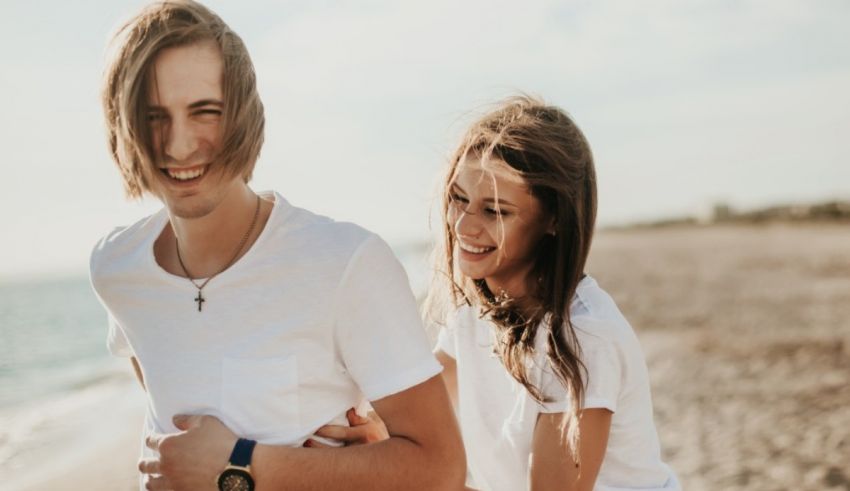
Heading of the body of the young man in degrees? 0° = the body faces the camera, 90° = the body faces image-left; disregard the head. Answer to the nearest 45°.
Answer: approximately 45°

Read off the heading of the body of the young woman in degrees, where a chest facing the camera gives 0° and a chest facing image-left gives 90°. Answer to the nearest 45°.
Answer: approximately 45°

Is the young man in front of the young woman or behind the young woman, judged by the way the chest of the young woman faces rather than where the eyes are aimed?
in front

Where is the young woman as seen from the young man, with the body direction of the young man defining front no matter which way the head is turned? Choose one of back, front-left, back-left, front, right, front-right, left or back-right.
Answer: back

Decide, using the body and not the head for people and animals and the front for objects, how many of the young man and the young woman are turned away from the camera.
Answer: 0
